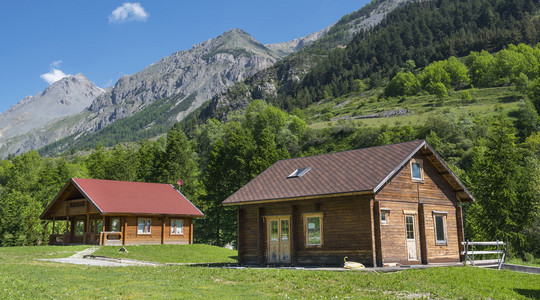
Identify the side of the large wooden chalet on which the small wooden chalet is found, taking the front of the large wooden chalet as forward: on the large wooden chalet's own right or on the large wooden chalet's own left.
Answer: on the large wooden chalet's own right

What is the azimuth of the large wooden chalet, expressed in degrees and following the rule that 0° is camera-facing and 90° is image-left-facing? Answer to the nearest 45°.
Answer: approximately 45°

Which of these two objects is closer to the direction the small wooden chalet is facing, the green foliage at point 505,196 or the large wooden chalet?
the large wooden chalet

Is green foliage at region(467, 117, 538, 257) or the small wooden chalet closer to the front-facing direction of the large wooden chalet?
the small wooden chalet

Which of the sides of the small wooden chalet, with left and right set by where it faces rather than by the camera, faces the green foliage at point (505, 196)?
left
